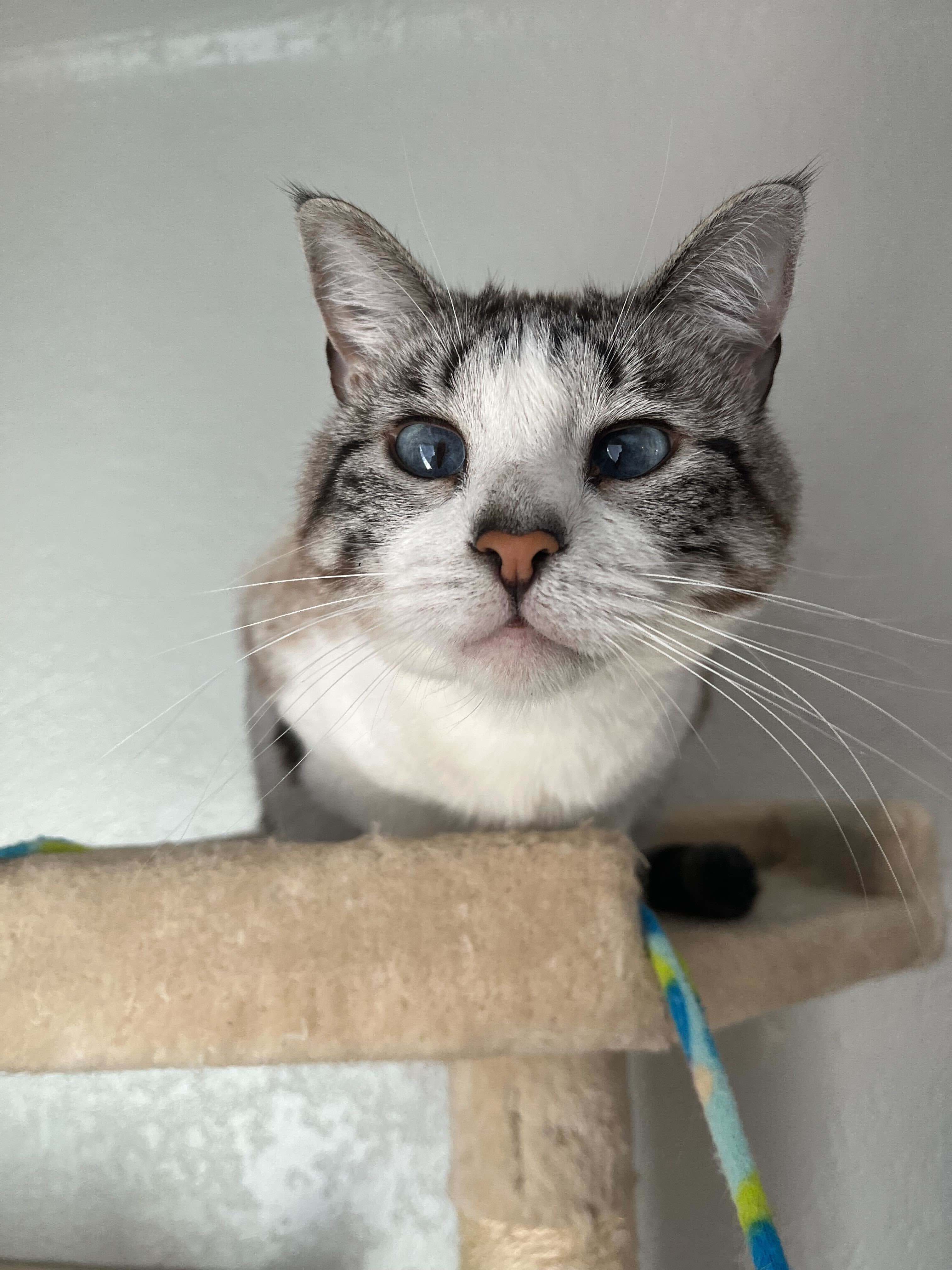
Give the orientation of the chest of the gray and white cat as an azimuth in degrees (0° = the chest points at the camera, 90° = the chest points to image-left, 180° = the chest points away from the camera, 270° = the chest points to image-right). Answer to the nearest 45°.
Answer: approximately 0°
